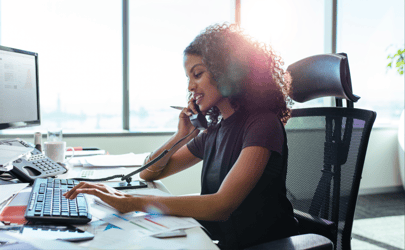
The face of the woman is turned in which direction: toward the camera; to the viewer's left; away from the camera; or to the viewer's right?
to the viewer's left

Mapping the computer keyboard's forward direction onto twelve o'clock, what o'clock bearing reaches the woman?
The woman is roughly at 12 o'clock from the computer keyboard.

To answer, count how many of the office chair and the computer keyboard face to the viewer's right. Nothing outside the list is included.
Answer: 1

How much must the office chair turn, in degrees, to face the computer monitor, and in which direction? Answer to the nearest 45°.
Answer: approximately 45° to its right

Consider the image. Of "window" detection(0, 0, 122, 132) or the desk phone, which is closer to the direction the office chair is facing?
the desk phone

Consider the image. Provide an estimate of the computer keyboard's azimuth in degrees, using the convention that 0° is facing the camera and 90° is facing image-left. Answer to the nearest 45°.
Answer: approximately 270°

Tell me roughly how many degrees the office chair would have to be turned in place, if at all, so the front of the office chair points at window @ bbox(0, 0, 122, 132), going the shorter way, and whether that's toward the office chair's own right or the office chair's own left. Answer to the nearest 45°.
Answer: approximately 90° to the office chair's own right

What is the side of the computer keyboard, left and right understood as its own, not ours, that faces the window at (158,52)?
left

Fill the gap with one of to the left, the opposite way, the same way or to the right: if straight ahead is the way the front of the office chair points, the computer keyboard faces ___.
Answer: the opposite way

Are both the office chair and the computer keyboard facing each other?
yes

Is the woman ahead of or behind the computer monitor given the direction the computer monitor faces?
ahead

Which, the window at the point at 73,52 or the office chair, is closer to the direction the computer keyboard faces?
the office chair

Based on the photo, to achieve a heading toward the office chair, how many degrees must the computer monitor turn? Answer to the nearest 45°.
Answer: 0° — it already faces it

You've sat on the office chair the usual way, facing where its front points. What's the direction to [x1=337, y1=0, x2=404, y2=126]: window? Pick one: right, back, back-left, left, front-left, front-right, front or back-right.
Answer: back-right
